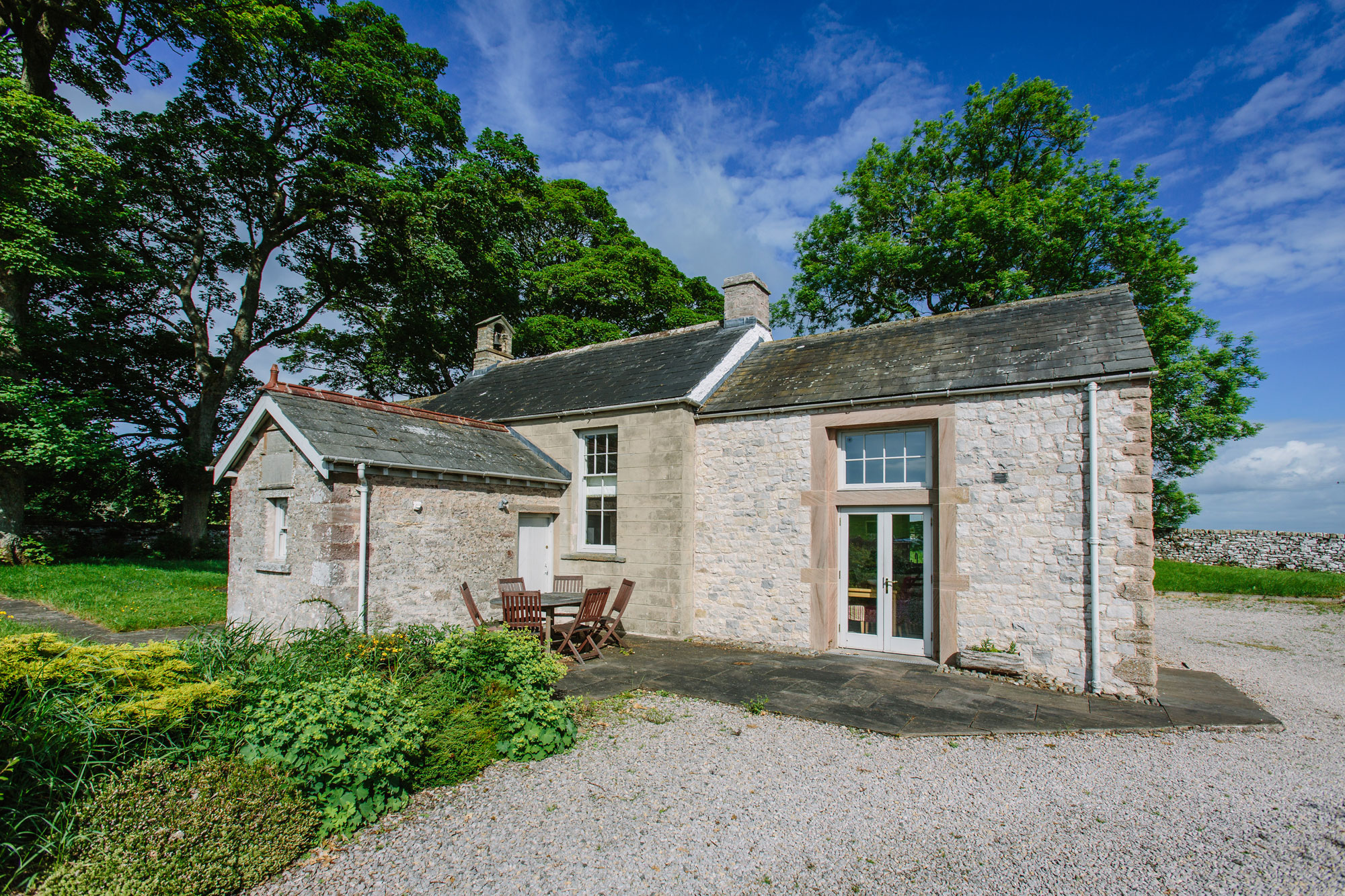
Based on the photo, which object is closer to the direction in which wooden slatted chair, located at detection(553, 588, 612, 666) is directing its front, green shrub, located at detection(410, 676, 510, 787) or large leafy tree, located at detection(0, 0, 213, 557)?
the large leafy tree

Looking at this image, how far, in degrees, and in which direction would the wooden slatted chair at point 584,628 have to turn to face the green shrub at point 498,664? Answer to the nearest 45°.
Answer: approximately 135° to its left

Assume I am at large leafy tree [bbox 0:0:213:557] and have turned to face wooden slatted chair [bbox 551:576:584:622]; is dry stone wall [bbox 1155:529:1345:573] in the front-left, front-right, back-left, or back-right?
front-left

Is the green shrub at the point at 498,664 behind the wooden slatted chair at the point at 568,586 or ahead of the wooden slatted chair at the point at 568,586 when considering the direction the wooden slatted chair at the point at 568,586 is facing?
ahead

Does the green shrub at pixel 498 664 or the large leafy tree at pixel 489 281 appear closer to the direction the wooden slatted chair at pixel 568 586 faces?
the green shrub

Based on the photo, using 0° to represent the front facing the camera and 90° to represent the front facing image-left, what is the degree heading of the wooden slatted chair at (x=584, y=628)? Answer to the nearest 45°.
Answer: approximately 135°

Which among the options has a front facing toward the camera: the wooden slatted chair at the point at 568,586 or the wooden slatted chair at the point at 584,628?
the wooden slatted chair at the point at 568,586

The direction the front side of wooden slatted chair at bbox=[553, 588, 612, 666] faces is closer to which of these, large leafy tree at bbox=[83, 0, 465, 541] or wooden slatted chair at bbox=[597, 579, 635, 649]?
the large leafy tree

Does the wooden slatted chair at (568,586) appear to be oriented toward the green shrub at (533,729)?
yes

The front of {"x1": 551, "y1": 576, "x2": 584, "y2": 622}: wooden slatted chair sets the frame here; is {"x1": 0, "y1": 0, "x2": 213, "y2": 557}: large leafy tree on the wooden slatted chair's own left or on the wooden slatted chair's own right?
on the wooden slatted chair's own right

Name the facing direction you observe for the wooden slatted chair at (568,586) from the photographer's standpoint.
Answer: facing the viewer

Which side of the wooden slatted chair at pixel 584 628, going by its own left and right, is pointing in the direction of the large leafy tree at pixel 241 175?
front

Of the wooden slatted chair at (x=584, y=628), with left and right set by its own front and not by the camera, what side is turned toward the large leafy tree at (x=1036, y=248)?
right

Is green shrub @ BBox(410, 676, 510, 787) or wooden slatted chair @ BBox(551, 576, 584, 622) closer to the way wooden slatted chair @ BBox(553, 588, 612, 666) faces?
the wooden slatted chair

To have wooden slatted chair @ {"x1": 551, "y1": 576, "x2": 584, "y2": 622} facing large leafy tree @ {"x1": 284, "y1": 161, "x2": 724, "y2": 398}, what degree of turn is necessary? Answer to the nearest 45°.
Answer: approximately 180°

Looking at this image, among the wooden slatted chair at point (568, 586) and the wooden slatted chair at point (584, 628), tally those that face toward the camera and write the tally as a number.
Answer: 1
